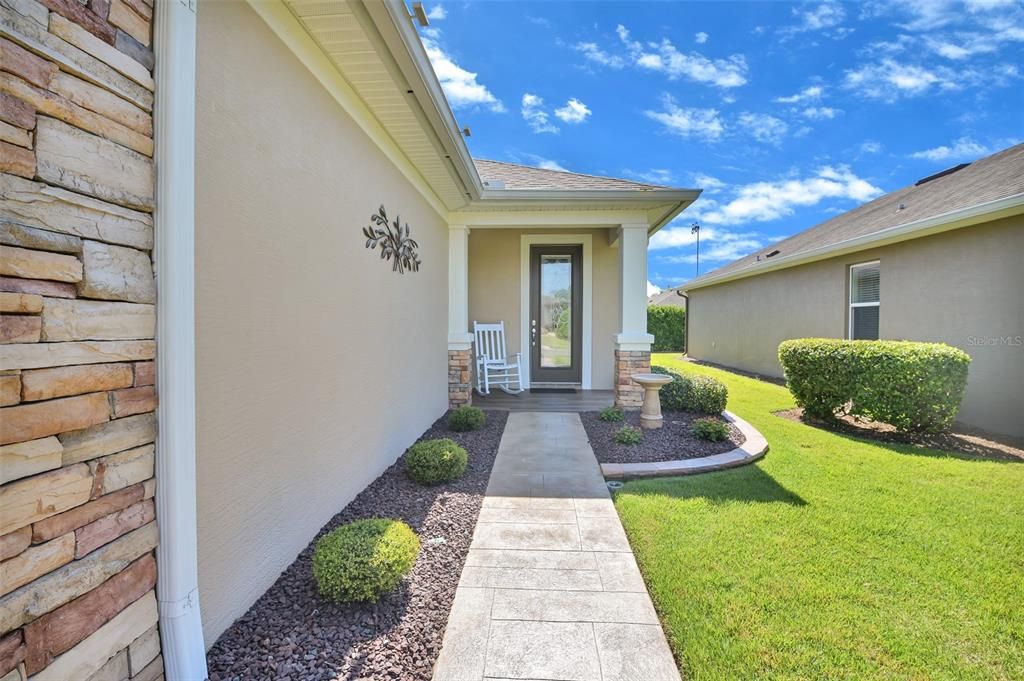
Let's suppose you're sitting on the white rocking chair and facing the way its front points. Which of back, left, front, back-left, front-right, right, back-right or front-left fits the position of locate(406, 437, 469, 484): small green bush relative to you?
front-right

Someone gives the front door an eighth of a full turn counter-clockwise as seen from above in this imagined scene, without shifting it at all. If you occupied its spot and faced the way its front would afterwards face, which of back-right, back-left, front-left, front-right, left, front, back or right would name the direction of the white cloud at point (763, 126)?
left

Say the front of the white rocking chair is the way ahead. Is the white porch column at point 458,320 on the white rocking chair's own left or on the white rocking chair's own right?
on the white rocking chair's own right

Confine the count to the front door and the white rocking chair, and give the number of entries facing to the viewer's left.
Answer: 0

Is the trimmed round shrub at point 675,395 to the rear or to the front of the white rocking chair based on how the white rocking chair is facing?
to the front

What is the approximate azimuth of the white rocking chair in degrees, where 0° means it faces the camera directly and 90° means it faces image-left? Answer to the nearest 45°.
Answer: approximately 315°

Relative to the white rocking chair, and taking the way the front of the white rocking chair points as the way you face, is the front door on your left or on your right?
on your left

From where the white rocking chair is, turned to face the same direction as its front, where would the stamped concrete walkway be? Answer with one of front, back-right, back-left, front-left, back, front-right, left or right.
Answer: front-right

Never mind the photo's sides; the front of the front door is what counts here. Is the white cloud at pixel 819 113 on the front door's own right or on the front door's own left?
on the front door's own left

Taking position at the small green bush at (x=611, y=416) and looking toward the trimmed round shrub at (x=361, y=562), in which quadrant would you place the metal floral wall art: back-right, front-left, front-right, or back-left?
front-right

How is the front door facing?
toward the camera
